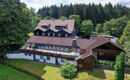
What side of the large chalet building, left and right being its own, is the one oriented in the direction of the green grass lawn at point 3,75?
front

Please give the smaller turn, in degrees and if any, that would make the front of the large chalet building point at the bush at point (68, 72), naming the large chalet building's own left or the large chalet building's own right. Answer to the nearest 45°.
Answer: approximately 45° to the large chalet building's own left

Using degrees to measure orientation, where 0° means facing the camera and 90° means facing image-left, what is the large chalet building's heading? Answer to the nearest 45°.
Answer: approximately 45°
